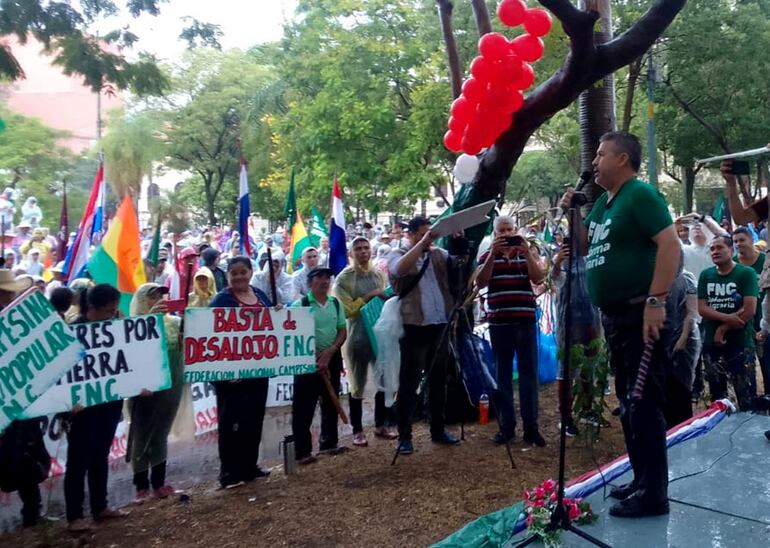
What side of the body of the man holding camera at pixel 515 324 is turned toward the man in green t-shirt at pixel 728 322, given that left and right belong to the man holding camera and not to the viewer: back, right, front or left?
left

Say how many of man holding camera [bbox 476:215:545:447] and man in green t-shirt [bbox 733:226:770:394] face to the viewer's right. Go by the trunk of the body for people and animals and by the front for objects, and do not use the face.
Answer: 0

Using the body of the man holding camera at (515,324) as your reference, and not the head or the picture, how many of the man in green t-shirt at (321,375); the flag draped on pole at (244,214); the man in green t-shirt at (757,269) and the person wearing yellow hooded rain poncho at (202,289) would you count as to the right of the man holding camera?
3

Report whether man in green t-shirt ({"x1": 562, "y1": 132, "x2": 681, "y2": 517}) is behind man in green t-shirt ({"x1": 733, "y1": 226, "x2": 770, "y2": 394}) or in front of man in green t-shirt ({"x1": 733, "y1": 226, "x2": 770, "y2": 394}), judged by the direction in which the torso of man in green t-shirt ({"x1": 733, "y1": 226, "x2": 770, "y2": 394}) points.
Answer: in front

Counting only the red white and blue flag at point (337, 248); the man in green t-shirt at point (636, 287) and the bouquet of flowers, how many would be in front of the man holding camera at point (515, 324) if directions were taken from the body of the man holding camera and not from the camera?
2

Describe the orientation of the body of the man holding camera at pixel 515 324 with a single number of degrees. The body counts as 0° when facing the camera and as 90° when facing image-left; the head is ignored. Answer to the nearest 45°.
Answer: approximately 0°
